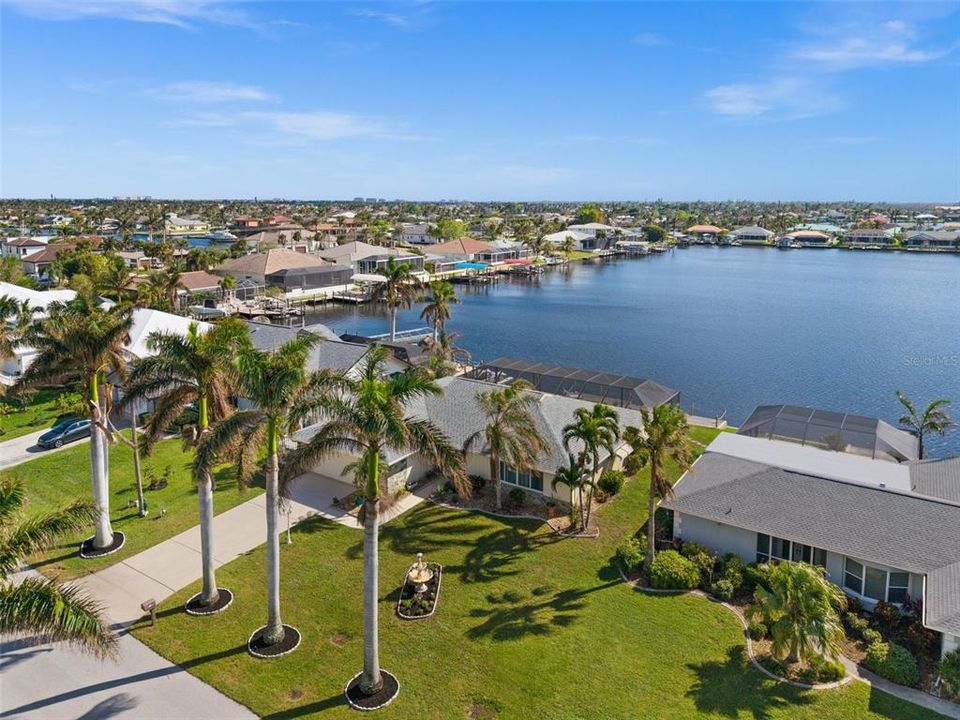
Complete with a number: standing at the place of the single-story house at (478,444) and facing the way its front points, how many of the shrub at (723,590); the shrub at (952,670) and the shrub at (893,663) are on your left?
3

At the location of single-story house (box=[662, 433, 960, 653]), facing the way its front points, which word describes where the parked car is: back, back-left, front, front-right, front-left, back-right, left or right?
front-right

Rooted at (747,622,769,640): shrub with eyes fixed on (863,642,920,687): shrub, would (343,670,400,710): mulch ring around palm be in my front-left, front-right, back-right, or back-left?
back-right

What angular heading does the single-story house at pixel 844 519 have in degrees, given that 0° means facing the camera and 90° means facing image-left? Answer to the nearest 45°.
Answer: approximately 45°

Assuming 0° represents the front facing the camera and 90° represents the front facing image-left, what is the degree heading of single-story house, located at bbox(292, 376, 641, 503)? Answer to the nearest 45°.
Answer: approximately 45°

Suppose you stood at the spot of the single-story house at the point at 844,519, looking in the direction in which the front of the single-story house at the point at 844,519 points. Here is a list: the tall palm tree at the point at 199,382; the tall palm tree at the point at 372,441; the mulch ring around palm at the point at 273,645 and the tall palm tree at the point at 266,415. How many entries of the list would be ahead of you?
4

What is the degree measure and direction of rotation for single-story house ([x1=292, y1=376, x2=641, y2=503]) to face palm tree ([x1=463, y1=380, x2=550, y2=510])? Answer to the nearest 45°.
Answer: approximately 45° to its left

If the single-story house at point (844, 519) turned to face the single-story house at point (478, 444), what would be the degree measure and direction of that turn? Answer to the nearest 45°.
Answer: approximately 45° to its right

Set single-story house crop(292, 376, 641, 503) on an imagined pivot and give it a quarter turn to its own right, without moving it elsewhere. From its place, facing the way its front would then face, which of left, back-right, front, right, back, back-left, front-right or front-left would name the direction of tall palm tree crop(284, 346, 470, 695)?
back-left

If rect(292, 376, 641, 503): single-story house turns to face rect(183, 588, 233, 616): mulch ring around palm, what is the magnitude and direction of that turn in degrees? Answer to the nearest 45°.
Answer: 0° — it already faces it

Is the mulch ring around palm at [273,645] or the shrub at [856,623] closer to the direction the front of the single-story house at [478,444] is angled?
the mulch ring around palm

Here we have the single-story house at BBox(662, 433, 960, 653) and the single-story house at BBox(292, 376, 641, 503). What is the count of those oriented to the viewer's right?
0

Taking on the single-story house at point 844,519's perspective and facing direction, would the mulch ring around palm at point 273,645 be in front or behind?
in front

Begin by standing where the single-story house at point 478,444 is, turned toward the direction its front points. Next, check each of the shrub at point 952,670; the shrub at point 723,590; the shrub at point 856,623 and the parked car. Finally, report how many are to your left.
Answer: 3

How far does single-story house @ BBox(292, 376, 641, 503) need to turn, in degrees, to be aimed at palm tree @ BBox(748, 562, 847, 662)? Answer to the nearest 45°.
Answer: approximately 90° to its left
